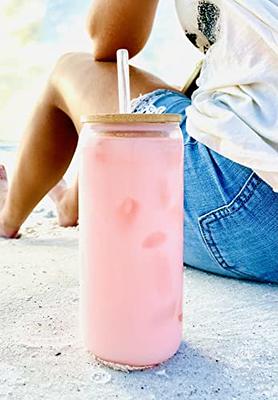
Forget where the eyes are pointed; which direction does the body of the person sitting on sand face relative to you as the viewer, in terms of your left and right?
facing away from the viewer and to the left of the viewer
